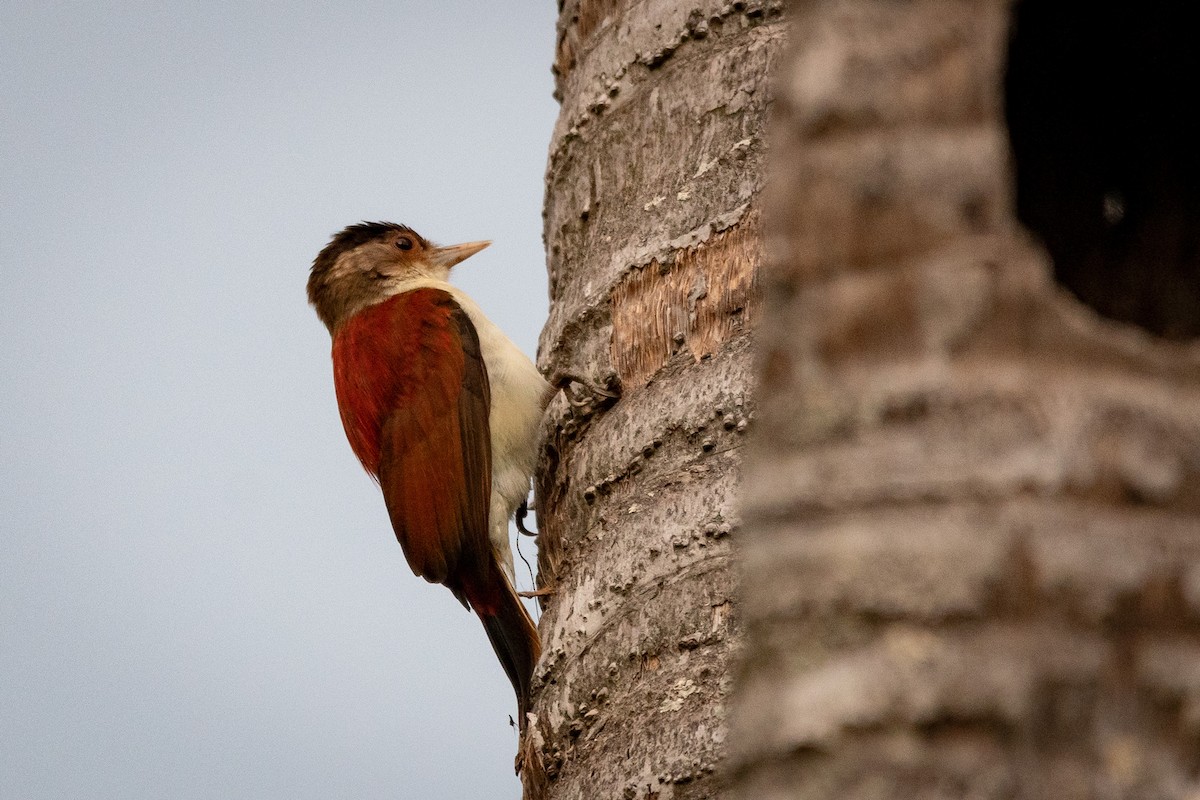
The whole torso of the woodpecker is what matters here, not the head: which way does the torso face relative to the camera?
to the viewer's right

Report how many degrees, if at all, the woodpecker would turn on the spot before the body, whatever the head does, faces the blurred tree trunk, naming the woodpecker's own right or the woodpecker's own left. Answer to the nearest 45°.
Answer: approximately 90° to the woodpecker's own right
